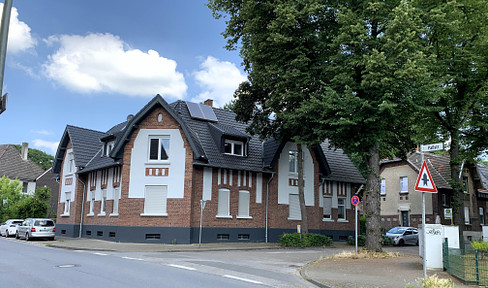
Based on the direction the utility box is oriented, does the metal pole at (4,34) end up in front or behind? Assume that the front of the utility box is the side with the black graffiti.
in front

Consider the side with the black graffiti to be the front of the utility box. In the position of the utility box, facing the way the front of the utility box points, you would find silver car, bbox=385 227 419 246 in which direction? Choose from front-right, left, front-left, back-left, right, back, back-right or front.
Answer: back

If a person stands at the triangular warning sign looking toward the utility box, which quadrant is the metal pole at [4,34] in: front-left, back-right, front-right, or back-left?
back-left

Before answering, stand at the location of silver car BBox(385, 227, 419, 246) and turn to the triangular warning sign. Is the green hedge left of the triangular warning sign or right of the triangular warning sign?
right

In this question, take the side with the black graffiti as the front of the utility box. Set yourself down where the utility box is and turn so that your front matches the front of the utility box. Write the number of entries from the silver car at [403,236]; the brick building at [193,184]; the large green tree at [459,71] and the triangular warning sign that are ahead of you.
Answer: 1

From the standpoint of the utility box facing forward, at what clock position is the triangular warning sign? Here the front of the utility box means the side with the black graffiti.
The triangular warning sign is roughly at 12 o'clock from the utility box.

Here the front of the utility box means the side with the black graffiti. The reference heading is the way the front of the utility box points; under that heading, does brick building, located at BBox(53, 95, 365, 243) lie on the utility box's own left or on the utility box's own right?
on the utility box's own right

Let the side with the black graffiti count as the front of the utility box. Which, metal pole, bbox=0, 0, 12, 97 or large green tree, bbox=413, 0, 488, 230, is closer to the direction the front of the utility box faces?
the metal pole

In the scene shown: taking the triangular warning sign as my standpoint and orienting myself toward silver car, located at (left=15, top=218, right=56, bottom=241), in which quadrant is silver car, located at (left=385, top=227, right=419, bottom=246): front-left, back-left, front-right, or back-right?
front-right

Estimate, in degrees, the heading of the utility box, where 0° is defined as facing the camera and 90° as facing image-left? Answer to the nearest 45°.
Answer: approximately 0°

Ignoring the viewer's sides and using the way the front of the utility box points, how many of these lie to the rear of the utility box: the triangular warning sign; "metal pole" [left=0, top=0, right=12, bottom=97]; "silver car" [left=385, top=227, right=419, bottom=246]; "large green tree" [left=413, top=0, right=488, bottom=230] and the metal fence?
2

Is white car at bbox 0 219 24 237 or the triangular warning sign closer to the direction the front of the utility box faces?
the triangular warning sign

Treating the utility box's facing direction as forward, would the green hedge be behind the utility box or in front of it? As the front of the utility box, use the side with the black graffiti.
behind
